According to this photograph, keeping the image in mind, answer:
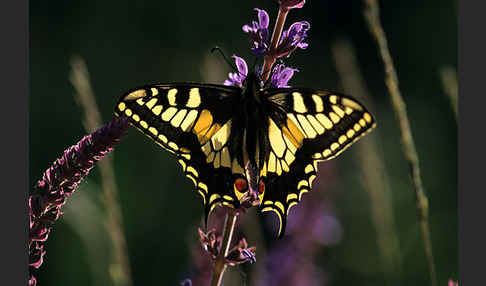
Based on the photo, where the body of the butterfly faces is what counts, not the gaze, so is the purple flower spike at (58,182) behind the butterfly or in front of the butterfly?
behind

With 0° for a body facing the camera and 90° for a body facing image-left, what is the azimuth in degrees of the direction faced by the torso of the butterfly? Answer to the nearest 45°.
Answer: approximately 180°
